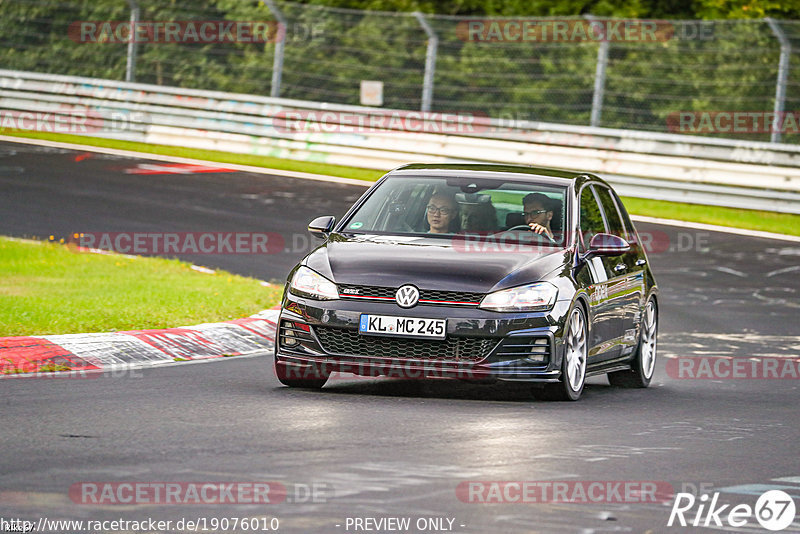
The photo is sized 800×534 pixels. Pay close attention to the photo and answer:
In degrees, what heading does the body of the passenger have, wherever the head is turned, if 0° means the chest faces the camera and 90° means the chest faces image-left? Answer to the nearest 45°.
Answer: approximately 45°

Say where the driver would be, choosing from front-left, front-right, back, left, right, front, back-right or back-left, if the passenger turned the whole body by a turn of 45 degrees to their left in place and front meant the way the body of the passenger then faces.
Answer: left

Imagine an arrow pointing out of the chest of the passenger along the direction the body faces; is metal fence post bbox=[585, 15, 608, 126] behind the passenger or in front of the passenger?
behind

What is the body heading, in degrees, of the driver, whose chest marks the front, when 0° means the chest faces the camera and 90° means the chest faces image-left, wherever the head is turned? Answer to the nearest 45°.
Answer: approximately 45°

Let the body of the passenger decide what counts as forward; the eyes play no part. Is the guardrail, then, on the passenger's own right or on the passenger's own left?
on the passenger's own right

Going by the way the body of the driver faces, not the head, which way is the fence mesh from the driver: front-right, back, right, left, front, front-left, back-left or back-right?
back-right

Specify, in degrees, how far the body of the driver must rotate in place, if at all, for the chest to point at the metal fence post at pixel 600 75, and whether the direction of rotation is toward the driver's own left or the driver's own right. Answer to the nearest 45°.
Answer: approximately 135° to the driver's own right
